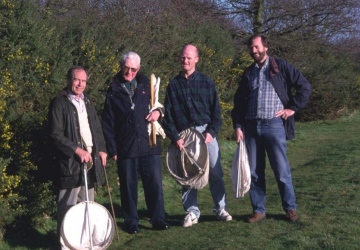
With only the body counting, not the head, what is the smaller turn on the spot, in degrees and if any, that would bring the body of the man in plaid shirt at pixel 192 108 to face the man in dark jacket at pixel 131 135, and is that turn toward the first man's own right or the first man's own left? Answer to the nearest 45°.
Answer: approximately 90° to the first man's own right

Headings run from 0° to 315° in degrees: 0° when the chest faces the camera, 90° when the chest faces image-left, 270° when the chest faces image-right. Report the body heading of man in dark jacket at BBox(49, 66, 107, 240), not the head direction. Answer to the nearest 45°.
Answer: approximately 315°

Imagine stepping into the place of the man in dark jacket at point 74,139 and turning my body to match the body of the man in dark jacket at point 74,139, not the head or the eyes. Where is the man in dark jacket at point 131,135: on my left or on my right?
on my left
